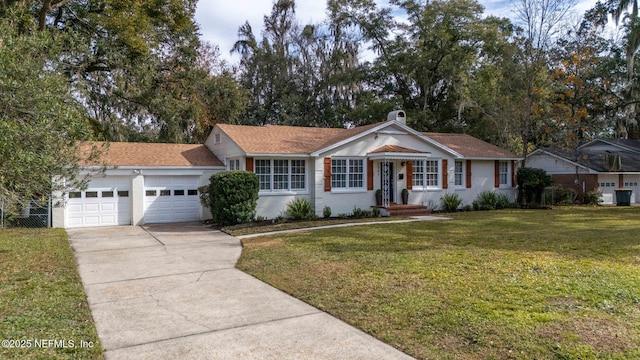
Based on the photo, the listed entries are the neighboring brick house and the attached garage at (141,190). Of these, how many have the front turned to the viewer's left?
0

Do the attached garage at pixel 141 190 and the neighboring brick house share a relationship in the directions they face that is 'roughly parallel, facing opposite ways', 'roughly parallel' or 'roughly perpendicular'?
roughly parallel

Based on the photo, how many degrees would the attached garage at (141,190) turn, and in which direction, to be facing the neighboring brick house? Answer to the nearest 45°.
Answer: approximately 90° to its left

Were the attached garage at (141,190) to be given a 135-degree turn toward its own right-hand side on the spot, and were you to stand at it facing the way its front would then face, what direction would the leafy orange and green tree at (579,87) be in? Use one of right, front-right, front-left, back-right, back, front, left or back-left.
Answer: back-right

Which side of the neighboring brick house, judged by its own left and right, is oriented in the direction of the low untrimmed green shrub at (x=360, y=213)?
right

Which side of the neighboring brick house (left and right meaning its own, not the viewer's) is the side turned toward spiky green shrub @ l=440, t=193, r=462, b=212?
right

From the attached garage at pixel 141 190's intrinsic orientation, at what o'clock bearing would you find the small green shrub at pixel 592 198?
The small green shrub is roughly at 9 o'clock from the attached garage.

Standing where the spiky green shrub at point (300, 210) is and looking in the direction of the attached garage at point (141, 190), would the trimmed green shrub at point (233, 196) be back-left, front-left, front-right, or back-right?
front-left

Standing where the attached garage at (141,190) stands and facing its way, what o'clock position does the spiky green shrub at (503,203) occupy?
The spiky green shrub is roughly at 9 o'clock from the attached garage.

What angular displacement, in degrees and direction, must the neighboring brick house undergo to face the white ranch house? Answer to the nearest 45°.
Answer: approximately 90° to its right

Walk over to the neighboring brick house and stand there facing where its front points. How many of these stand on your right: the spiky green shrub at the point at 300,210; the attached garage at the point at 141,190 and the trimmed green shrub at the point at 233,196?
3

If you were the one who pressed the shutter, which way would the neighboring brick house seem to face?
facing the viewer and to the right of the viewer

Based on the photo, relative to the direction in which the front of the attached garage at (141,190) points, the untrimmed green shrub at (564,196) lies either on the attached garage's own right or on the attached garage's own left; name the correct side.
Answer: on the attached garage's own left

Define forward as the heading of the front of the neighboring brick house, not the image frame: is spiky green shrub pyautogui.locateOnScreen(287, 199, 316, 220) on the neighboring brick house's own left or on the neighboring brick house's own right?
on the neighboring brick house's own right

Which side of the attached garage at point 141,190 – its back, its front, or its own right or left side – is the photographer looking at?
front

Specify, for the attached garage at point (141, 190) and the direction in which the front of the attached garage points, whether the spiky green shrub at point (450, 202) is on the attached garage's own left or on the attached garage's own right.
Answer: on the attached garage's own left

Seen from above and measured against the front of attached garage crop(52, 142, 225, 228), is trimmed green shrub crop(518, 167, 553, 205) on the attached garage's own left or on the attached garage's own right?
on the attached garage's own left
